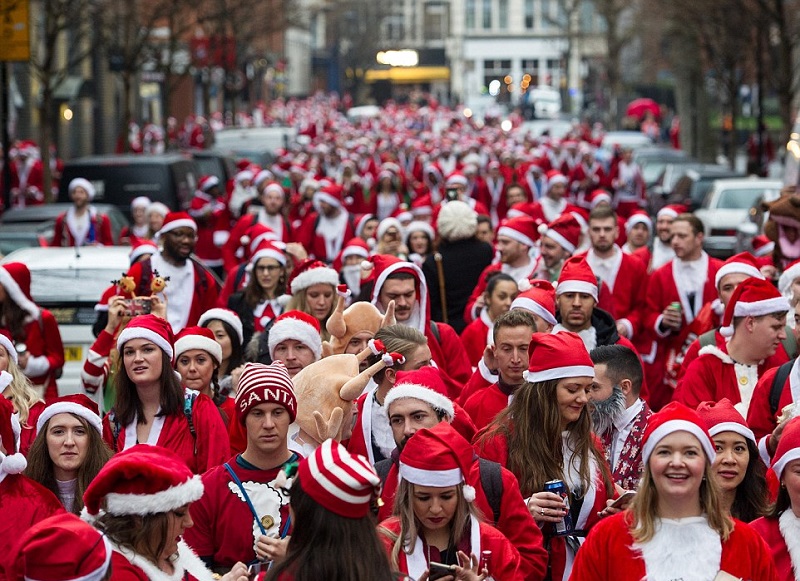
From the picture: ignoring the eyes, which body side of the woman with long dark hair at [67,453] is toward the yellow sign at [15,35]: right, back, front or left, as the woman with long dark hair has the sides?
back

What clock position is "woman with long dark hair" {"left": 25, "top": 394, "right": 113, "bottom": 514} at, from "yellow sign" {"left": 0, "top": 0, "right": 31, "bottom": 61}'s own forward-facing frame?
The woman with long dark hair is roughly at 12 o'clock from the yellow sign.

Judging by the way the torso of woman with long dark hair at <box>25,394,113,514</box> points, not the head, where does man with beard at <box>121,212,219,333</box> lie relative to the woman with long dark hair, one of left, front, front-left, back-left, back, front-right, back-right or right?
back

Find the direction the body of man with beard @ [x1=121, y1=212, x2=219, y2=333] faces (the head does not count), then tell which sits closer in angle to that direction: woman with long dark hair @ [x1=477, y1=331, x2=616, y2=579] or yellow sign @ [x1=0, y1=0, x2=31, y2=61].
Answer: the woman with long dark hair

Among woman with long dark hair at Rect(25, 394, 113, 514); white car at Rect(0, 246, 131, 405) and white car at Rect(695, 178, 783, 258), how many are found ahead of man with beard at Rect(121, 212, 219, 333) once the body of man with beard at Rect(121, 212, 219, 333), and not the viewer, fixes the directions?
1

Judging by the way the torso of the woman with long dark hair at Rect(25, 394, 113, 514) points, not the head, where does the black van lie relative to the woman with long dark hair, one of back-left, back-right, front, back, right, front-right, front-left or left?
back

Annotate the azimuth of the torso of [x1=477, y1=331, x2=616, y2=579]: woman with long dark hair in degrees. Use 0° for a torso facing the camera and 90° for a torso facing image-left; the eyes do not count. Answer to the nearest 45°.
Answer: approximately 315°

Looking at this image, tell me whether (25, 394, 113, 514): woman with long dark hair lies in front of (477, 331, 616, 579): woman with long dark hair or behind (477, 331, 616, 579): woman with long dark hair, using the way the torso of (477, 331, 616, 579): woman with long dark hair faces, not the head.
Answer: behind

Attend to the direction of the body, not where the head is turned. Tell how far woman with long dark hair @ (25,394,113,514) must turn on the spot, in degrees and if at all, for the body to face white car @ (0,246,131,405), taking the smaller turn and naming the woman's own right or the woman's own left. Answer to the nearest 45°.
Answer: approximately 180°

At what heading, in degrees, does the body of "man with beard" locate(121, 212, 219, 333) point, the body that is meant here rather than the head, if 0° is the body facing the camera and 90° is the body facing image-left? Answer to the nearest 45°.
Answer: approximately 0°
